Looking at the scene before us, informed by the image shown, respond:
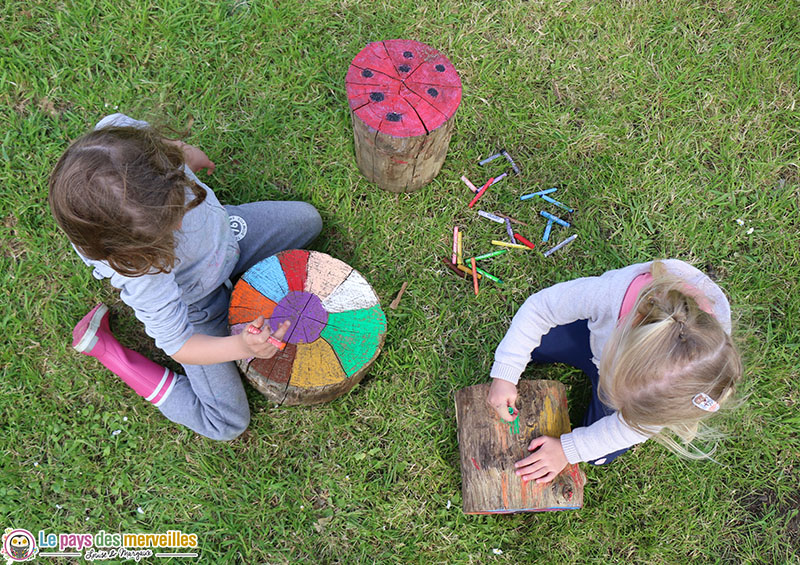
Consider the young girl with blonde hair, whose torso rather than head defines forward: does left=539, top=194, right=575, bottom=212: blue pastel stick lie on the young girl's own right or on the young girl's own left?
on the young girl's own right

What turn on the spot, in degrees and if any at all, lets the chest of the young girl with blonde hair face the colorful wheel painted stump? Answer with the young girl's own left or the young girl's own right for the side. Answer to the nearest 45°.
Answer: approximately 45° to the young girl's own right

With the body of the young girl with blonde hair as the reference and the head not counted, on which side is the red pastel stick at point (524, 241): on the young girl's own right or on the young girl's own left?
on the young girl's own right

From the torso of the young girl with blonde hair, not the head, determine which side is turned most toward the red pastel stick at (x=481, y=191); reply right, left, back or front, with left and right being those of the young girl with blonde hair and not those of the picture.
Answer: right

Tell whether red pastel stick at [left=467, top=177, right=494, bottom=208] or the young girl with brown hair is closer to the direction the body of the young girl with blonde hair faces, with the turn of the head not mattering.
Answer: the young girl with brown hair

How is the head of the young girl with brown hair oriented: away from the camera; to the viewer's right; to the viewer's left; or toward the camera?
to the viewer's right

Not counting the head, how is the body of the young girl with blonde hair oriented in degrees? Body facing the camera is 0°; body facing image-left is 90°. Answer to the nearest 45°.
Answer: approximately 45°

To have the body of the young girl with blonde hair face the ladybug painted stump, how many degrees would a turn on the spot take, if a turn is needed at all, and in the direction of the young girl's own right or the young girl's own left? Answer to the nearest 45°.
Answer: approximately 90° to the young girl's own right

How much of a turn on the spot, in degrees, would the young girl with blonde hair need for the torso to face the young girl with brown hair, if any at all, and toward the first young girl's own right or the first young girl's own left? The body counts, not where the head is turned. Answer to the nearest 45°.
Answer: approximately 45° to the first young girl's own right
